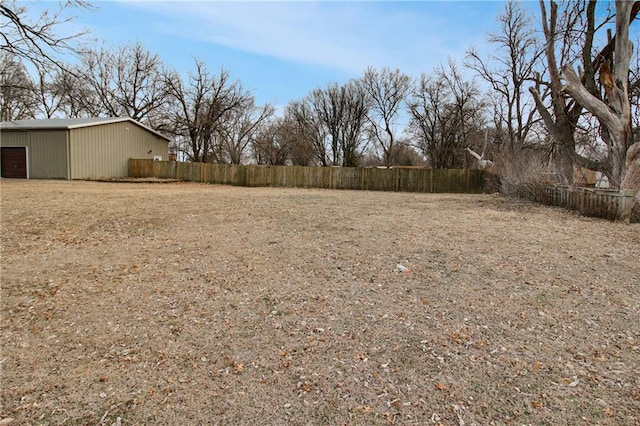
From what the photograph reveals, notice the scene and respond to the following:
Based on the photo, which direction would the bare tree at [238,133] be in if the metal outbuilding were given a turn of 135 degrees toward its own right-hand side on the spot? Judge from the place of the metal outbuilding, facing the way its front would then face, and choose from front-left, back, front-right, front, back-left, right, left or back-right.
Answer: front-right

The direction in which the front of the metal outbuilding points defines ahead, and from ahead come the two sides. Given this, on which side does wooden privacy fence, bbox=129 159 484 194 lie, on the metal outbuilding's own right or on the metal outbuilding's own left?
on the metal outbuilding's own left

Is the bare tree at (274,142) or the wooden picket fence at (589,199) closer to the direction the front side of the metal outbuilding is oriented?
the wooden picket fence

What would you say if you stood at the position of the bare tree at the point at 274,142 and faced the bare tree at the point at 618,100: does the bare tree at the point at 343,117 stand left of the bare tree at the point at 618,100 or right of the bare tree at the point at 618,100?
left

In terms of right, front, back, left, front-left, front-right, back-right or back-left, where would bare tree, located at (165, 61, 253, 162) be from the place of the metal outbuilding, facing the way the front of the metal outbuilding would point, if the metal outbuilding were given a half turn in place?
front

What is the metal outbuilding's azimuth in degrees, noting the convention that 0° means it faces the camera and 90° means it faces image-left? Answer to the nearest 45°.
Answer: approximately 45°

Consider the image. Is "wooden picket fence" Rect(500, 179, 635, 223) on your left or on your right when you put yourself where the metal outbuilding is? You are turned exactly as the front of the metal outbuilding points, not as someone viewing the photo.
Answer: on your left

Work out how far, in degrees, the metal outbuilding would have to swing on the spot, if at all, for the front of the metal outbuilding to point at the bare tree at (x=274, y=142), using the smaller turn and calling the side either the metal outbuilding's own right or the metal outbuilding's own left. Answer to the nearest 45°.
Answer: approximately 180°

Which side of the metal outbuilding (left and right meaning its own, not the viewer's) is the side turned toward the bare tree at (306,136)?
left
